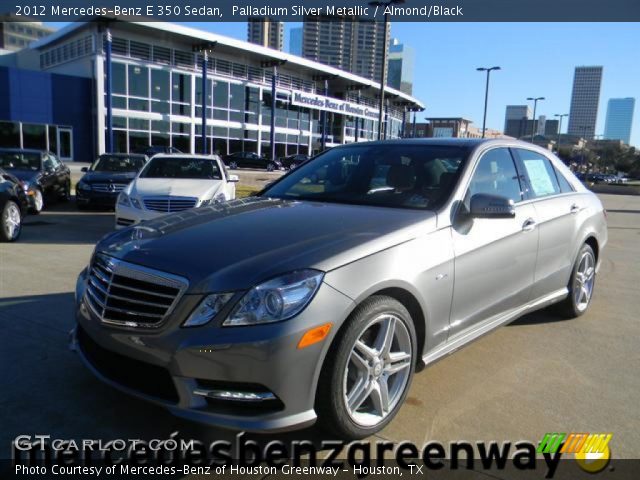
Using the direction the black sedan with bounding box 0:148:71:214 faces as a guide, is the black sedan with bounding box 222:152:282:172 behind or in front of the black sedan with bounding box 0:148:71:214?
behind

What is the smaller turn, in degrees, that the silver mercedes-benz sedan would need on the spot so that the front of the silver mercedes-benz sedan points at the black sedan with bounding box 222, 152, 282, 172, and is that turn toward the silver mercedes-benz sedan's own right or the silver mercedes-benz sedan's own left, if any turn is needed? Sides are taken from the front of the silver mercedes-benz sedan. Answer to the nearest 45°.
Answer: approximately 135° to the silver mercedes-benz sedan's own right

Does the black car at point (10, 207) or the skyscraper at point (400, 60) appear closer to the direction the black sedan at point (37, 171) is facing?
the black car

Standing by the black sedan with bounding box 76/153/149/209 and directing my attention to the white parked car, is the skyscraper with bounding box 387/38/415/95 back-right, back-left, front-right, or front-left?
back-left

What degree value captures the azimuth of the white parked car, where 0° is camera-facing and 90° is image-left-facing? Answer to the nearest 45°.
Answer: approximately 0°

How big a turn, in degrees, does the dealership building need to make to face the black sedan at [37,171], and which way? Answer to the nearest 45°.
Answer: approximately 45° to its right

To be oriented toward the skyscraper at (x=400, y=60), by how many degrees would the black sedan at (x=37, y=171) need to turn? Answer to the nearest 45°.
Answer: approximately 180°

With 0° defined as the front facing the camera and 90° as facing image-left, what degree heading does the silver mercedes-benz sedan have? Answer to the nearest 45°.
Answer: approximately 45°

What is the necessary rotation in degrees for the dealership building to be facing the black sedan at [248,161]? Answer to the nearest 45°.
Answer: approximately 45° to its left
